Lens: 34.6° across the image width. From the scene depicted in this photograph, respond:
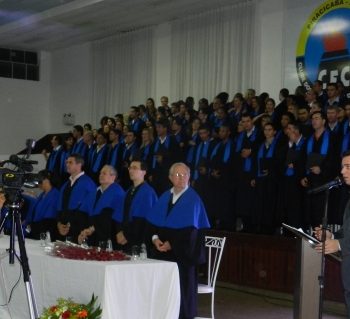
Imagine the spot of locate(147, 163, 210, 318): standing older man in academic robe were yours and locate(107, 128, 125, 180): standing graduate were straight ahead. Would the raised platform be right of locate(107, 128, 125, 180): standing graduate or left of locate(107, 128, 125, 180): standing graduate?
right

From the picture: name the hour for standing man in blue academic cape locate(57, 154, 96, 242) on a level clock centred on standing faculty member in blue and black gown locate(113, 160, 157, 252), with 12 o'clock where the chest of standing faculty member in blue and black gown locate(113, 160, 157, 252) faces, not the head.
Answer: standing man in blue academic cape locate(57, 154, 96, 242) is roughly at 3 o'clock from standing faculty member in blue and black gown locate(113, 160, 157, 252).

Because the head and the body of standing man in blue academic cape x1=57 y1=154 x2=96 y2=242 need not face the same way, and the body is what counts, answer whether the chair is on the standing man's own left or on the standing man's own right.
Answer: on the standing man's own left

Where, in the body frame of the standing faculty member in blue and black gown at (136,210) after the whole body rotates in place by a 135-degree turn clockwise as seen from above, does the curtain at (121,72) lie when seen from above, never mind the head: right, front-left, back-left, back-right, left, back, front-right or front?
front

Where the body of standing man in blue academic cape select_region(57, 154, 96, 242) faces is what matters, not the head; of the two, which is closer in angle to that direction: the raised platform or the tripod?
the tripod

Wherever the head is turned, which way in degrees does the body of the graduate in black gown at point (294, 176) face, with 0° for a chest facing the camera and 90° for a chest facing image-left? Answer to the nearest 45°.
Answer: approximately 45°

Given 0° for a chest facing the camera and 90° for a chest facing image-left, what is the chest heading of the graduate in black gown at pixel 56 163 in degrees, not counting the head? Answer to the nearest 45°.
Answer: approximately 45°

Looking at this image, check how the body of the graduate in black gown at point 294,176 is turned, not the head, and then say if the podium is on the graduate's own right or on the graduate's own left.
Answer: on the graduate's own left

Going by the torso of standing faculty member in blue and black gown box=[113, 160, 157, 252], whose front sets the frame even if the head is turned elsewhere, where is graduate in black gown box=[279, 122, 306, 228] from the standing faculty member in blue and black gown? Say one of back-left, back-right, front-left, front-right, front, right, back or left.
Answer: back
